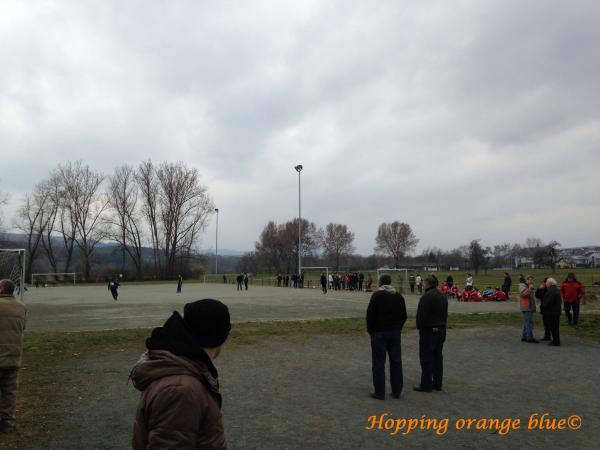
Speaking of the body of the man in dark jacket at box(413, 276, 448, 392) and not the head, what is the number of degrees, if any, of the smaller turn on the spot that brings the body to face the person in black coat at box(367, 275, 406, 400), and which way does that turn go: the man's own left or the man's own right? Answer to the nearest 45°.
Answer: approximately 90° to the man's own left

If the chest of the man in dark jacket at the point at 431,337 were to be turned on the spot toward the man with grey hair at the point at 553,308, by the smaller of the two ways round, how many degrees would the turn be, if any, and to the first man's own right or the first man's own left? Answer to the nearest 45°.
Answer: approximately 90° to the first man's own right

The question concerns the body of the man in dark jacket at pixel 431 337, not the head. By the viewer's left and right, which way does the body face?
facing away from the viewer and to the left of the viewer

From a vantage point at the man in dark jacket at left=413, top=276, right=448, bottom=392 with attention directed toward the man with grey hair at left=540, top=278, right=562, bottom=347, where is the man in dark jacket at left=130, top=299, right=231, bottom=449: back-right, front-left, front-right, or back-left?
back-right

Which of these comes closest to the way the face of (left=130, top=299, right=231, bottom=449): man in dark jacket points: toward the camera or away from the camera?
away from the camera
